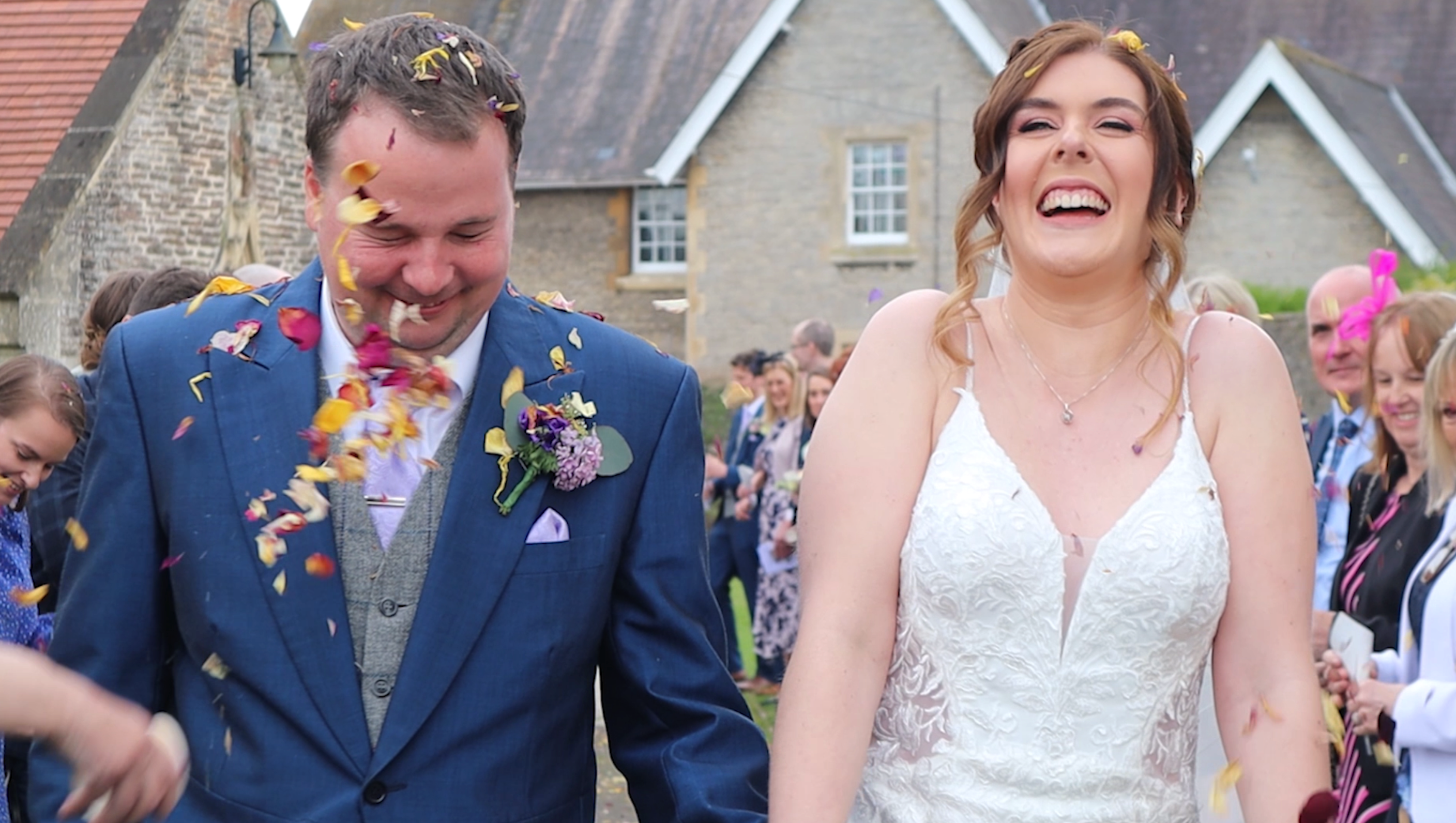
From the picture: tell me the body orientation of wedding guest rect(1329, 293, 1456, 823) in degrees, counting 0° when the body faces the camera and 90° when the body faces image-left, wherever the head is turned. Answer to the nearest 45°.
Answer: approximately 45°

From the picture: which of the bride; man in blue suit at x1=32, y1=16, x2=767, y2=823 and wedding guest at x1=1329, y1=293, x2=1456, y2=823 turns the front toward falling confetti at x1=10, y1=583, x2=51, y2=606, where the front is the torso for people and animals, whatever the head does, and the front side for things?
the wedding guest

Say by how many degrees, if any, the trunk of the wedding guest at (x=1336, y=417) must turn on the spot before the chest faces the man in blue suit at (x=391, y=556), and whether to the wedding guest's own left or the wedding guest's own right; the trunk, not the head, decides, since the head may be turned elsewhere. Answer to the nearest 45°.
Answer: approximately 45° to the wedding guest's own left

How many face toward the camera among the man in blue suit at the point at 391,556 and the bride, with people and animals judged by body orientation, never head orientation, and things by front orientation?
2

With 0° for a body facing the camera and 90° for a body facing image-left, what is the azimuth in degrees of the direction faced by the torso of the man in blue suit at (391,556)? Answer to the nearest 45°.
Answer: approximately 0°

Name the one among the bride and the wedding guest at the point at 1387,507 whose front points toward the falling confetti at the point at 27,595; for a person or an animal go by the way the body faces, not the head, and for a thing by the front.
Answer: the wedding guest

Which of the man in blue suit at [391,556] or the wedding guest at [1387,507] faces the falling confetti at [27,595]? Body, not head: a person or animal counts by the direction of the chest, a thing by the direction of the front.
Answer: the wedding guest
